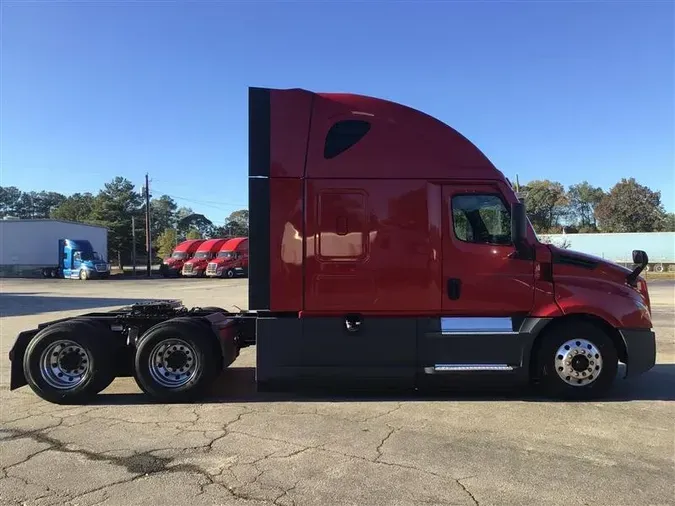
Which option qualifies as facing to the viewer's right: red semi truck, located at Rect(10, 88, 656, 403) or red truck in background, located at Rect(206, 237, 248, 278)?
the red semi truck

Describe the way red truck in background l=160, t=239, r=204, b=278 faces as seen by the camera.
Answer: facing the viewer and to the left of the viewer

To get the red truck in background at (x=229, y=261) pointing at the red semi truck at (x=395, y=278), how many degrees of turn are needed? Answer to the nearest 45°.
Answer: approximately 45° to its left

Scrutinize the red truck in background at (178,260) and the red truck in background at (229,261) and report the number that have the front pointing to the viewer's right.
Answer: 0

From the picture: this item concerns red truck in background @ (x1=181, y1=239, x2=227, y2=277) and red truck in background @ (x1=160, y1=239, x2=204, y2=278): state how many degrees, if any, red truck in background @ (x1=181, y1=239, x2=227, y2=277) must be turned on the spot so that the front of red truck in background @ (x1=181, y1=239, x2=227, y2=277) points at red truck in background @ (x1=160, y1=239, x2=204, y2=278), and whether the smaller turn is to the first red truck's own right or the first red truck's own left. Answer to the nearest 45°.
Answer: approximately 90° to the first red truck's own right

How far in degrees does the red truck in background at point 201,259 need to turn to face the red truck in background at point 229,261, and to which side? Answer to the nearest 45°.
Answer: approximately 90° to its left

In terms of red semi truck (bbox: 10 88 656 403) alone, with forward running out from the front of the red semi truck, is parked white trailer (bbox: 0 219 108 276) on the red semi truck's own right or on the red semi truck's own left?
on the red semi truck's own left

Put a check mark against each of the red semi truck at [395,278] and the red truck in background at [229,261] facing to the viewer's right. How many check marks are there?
1

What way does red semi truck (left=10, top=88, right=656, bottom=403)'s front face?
to the viewer's right

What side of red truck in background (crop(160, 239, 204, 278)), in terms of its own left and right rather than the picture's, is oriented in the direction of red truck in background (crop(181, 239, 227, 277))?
left

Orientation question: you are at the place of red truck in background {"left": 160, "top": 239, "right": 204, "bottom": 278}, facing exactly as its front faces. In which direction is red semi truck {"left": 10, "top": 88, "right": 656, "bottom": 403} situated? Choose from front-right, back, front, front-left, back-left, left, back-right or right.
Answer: front-left

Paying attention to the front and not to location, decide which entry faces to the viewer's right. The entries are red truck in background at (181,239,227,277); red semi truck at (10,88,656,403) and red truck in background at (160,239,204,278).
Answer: the red semi truck

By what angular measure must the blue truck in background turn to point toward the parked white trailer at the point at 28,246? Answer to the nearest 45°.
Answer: approximately 180°

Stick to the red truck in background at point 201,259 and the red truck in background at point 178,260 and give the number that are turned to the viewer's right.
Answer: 0

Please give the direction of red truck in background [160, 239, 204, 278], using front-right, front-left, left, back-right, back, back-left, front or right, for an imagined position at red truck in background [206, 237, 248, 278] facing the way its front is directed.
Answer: right

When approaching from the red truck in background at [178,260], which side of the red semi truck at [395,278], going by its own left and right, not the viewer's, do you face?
left

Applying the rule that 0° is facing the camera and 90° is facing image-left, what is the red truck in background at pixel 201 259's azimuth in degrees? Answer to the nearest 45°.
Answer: approximately 45°
